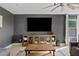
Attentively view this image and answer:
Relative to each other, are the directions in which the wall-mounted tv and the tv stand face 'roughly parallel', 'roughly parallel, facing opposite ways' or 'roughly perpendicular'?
roughly parallel

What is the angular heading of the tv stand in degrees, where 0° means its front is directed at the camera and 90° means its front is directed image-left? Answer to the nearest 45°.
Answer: approximately 0°

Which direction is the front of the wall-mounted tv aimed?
toward the camera

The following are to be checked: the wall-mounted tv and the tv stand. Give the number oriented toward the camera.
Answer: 2
